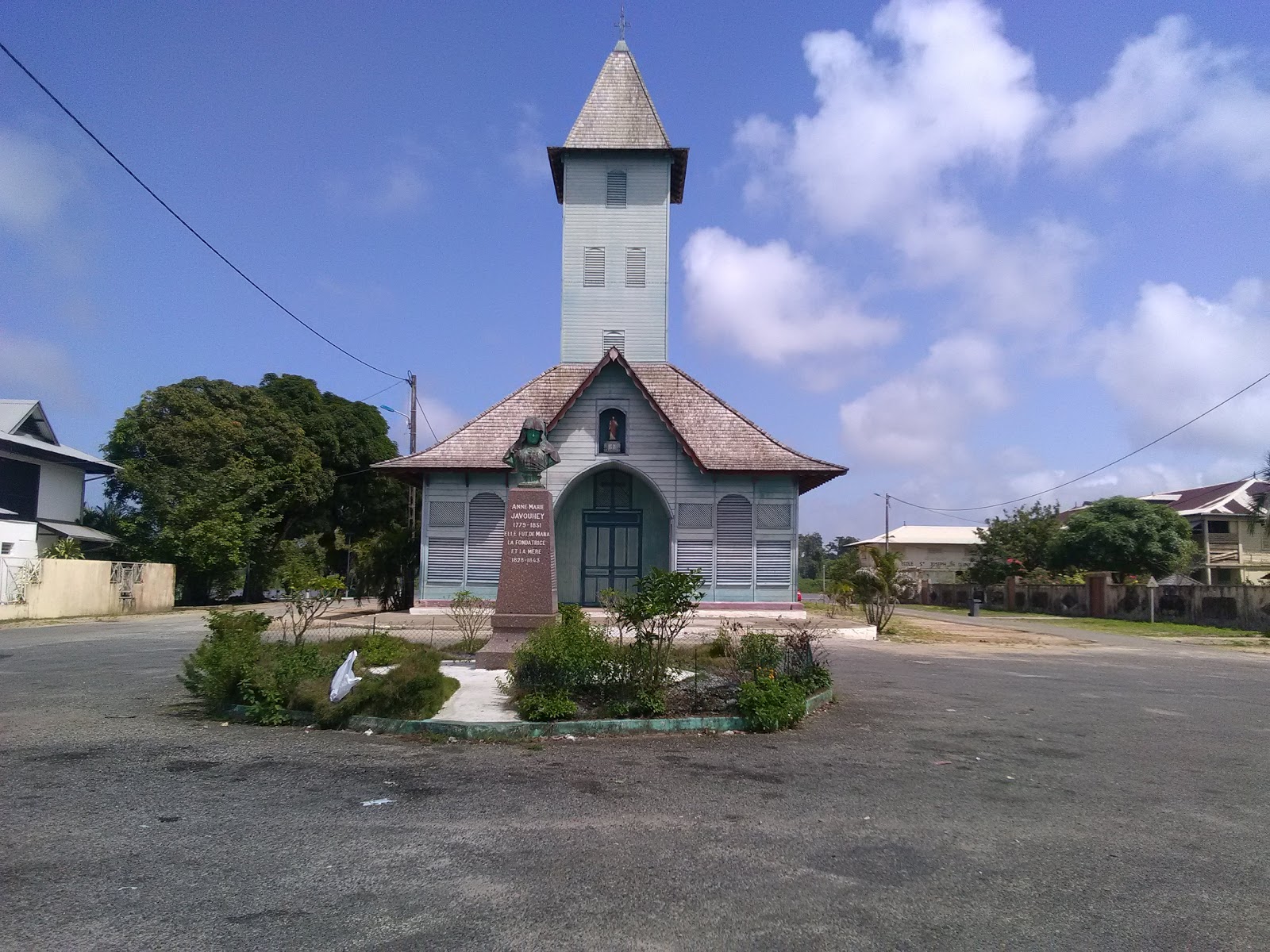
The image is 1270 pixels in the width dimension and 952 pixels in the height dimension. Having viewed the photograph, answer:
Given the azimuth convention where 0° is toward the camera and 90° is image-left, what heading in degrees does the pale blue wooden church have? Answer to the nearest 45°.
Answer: approximately 0°

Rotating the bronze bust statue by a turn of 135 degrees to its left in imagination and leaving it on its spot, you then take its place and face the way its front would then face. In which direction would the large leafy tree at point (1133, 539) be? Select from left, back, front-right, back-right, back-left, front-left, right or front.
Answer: front

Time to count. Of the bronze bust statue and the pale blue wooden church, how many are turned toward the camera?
2

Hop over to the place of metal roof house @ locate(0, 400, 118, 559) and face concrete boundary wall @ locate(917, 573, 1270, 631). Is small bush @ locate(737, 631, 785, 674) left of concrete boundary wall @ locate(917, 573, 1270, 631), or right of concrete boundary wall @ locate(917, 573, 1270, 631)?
right

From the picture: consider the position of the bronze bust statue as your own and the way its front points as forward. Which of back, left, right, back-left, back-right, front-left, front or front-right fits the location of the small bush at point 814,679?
front-left

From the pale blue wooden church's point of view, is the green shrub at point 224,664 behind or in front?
in front

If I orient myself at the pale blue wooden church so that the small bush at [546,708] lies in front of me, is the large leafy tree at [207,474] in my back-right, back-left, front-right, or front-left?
back-right

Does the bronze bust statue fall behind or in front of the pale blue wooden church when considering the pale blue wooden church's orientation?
in front

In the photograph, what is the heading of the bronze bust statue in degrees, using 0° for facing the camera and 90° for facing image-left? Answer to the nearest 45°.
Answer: approximately 0°

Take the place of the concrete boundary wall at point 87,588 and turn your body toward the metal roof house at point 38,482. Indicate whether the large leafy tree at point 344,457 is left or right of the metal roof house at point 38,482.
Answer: right

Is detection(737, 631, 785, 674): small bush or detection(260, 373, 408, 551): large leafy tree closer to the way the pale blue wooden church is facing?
the small bush

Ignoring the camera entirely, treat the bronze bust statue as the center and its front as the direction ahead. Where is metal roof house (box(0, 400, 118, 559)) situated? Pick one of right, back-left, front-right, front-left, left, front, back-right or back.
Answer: back-right

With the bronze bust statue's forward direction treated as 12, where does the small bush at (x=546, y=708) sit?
The small bush is roughly at 12 o'clock from the bronze bust statue.

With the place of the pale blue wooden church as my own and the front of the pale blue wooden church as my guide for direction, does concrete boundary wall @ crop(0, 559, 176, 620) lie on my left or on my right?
on my right
